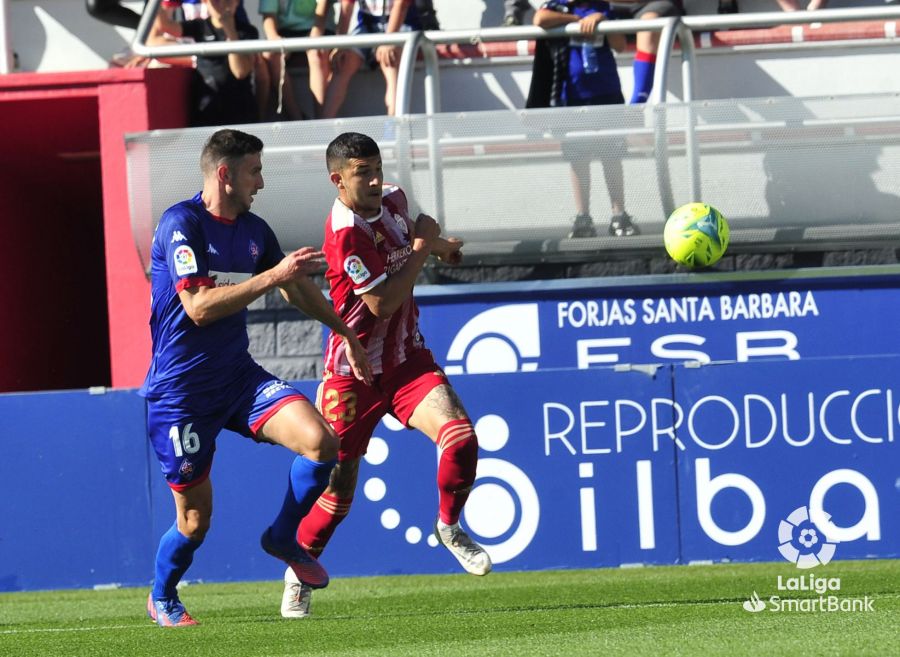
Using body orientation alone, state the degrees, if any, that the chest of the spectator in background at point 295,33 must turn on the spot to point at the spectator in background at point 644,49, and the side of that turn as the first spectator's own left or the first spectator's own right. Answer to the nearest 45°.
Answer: approximately 45° to the first spectator's own left

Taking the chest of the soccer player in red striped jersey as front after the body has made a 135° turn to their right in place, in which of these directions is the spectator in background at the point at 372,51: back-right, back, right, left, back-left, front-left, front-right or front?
right

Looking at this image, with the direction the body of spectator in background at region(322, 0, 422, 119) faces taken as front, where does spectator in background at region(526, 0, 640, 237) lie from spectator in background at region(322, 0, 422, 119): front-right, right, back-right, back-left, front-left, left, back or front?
front-left

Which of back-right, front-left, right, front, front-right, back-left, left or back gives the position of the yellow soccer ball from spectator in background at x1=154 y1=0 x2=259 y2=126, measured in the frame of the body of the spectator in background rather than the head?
front-left

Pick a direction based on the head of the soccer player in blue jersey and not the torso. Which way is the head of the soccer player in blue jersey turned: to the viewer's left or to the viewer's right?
to the viewer's right

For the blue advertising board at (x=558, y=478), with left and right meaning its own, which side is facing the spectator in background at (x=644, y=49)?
back

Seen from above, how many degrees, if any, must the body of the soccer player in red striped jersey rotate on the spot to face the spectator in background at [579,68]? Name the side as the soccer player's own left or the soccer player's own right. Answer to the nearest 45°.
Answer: approximately 135° to the soccer player's own left

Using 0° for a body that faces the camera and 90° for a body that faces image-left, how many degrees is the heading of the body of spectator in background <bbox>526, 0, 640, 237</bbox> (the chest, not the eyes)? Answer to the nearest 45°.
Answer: approximately 0°

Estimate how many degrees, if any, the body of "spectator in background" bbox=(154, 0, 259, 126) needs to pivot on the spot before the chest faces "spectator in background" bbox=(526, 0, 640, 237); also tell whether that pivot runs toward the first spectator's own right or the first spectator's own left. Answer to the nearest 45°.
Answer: approximately 45° to the first spectator's own left

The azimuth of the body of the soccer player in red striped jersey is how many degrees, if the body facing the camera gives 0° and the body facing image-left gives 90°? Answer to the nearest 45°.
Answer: approximately 315°
